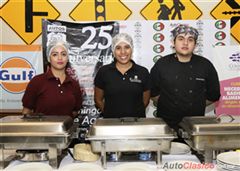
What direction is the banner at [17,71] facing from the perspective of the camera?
toward the camera

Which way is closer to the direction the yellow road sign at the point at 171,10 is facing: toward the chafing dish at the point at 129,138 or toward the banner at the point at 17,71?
the chafing dish

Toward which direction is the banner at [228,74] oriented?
toward the camera

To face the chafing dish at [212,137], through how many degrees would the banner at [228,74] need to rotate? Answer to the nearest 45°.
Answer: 0° — it already faces it

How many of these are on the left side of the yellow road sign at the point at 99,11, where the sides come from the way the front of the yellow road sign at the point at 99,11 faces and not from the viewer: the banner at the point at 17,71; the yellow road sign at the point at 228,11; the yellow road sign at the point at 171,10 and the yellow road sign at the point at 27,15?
2

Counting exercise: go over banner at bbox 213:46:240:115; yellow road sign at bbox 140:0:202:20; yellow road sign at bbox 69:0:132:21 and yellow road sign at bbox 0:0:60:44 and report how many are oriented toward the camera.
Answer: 4

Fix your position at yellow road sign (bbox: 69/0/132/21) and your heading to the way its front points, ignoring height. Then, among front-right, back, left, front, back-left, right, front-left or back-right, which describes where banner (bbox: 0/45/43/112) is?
right

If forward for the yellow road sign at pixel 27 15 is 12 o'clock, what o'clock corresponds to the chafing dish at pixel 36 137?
The chafing dish is roughly at 12 o'clock from the yellow road sign.

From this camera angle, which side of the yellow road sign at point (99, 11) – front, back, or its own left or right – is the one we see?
front

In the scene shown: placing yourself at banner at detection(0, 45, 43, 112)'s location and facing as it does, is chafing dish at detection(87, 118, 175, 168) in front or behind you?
in front

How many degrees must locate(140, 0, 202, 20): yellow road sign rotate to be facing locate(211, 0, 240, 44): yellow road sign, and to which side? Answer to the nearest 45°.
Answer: approximately 90° to its left

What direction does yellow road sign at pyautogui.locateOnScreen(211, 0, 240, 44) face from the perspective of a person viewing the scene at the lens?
facing the viewer

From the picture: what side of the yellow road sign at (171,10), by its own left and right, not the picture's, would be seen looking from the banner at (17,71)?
right

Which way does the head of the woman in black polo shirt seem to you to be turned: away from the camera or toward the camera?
toward the camera

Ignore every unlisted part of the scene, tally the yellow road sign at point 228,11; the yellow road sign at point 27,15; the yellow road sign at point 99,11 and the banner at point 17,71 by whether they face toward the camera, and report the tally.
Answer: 4
